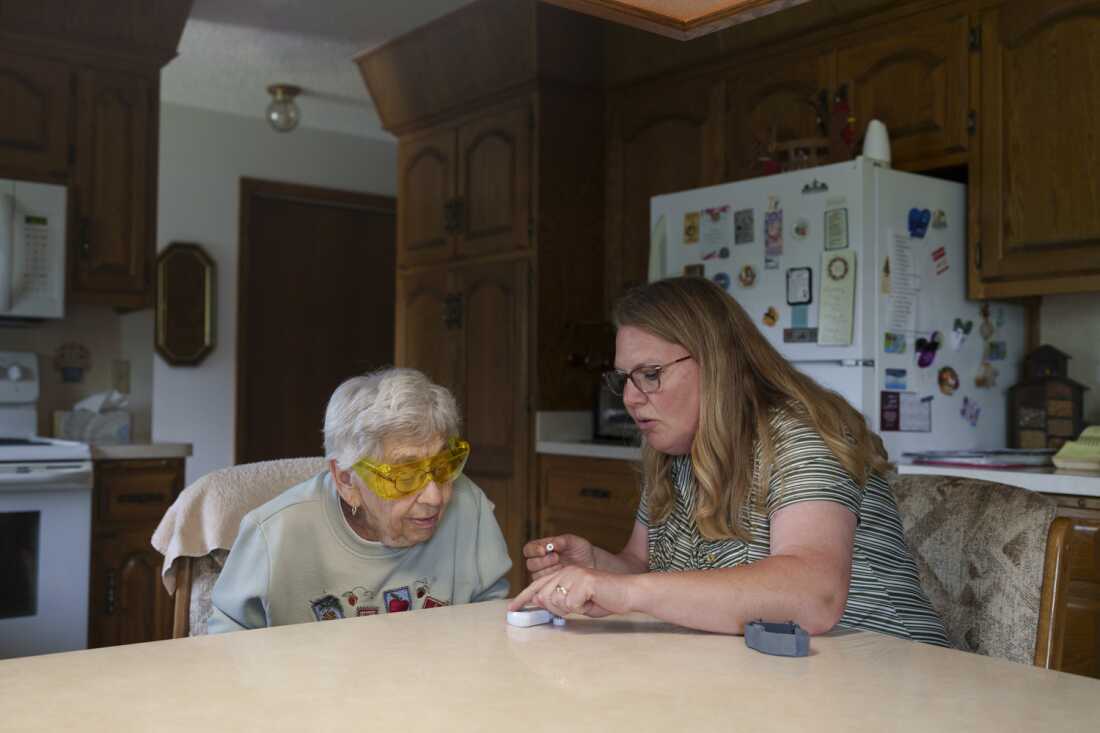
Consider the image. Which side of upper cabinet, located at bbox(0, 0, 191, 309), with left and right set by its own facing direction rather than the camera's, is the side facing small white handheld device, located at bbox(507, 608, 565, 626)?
front

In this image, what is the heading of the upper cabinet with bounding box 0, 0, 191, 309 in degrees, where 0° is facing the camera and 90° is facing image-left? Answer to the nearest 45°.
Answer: approximately 0°

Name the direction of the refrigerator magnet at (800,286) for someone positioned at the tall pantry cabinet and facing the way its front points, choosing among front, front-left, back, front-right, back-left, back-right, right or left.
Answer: left

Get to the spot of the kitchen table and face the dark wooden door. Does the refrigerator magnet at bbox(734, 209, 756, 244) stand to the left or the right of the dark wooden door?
right

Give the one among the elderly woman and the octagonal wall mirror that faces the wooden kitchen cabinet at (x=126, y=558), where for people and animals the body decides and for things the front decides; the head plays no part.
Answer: the octagonal wall mirror

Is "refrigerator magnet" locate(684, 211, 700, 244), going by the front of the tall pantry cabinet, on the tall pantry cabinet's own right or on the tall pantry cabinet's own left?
on the tall pantry cabinet's own left

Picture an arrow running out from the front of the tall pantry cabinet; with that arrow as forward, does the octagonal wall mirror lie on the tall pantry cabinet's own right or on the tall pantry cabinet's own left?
on the tall pantry cabinet's own right

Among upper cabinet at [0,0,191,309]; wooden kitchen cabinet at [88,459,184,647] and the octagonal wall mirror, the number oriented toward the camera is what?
3

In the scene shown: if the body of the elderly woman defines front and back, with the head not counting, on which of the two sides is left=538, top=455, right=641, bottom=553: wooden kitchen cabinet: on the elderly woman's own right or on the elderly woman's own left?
on the elderly woman's own left

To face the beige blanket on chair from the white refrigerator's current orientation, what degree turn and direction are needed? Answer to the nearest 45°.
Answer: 0° — it already faces it

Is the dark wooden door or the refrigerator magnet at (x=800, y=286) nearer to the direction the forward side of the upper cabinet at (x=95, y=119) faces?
the refrigerator magnet

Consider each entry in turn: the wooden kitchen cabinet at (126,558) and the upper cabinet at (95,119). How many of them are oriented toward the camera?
2
